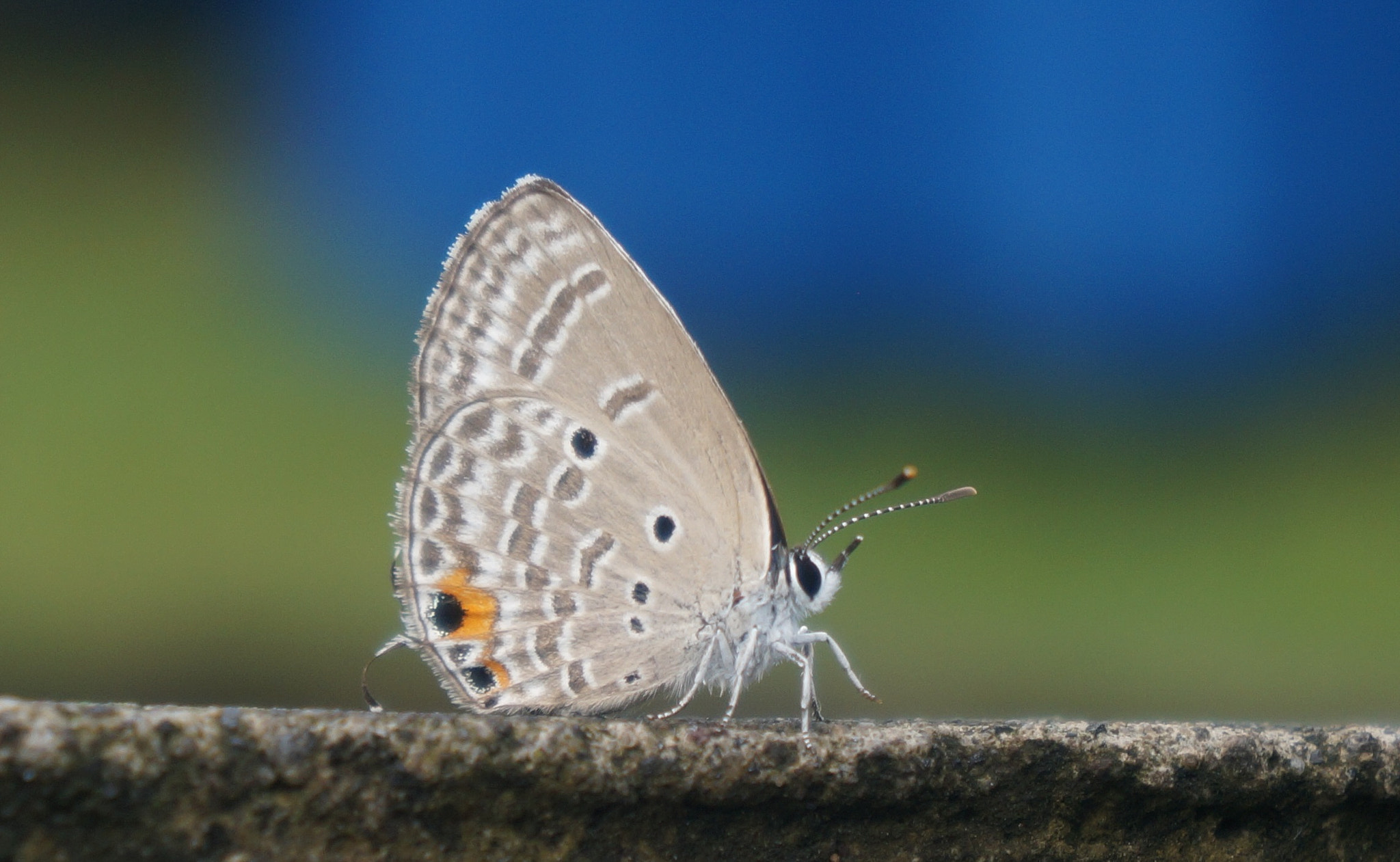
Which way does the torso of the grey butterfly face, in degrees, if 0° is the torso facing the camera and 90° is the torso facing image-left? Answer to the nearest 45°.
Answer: approximately 270°
